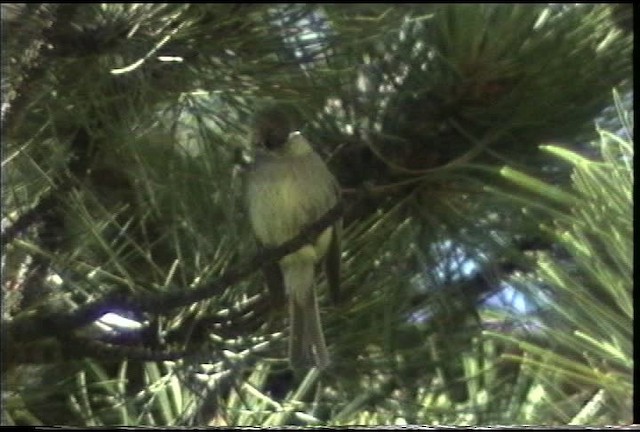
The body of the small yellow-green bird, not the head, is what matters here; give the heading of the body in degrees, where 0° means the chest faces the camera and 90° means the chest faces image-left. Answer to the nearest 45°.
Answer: approximately 0°
